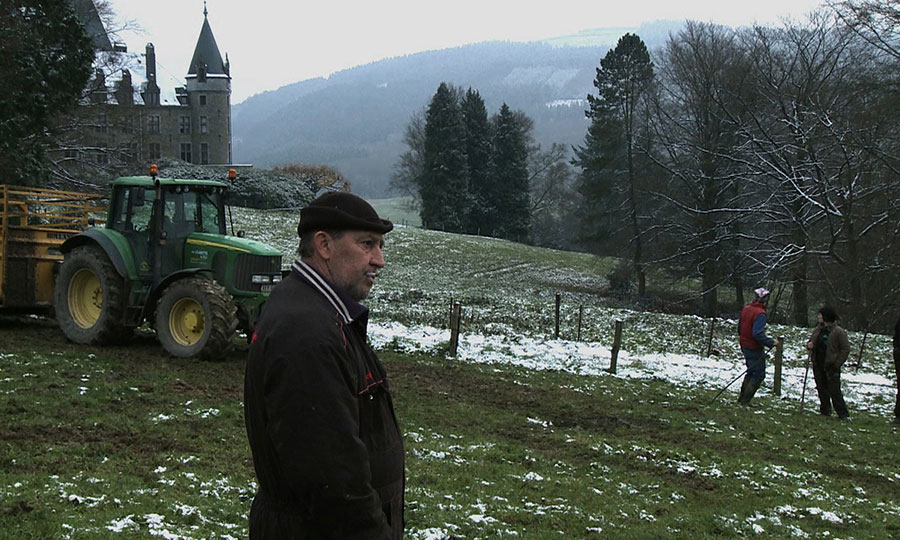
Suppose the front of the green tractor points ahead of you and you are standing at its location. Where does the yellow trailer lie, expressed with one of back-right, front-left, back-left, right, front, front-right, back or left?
back

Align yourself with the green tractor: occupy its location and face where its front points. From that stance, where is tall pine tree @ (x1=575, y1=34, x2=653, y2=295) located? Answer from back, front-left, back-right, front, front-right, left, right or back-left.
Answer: left

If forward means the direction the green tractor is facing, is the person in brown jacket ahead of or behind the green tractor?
ahead

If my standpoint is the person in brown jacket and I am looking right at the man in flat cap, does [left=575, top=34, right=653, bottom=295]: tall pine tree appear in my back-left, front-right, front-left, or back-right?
back-right

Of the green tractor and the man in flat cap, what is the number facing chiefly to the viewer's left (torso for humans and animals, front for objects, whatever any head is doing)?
0

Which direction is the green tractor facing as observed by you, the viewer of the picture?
facing the viewer and to the right of the viewer

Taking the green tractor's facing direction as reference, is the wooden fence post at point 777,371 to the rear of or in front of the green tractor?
in front

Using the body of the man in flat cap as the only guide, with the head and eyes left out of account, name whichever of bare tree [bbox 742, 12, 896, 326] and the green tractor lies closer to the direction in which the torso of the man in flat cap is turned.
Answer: the bare tree

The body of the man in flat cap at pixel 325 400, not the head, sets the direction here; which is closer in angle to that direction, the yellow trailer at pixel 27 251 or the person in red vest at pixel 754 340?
the person in red vest

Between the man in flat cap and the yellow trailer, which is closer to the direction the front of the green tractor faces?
the man in flat cap

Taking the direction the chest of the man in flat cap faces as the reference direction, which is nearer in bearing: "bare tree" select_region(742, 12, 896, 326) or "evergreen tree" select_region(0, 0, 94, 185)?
the bare tree

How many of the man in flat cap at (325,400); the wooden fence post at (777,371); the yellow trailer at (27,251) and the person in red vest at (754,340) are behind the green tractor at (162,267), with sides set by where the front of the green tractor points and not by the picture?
1

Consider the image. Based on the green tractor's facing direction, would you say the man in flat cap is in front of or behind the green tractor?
in front

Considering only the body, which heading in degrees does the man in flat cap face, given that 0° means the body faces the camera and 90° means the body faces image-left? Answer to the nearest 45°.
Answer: approximately 270°

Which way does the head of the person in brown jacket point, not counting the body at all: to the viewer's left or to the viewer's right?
to the viewer's left

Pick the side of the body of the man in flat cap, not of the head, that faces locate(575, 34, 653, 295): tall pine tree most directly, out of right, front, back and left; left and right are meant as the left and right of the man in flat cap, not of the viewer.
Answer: left

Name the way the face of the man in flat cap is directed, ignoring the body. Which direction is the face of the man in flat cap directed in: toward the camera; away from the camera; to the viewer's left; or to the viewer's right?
to the viewer's right
